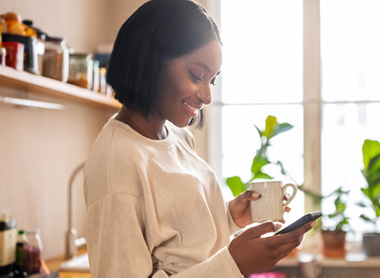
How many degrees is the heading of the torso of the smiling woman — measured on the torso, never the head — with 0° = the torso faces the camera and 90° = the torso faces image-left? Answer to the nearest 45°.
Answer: approximately 315°

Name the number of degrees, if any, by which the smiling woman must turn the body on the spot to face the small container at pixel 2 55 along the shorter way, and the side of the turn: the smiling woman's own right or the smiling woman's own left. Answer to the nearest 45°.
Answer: approximately 180°

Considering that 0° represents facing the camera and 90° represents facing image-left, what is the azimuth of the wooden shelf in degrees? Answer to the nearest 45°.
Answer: approximately 315°

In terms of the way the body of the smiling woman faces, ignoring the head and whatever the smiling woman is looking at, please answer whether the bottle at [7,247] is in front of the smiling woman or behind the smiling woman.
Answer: behind
